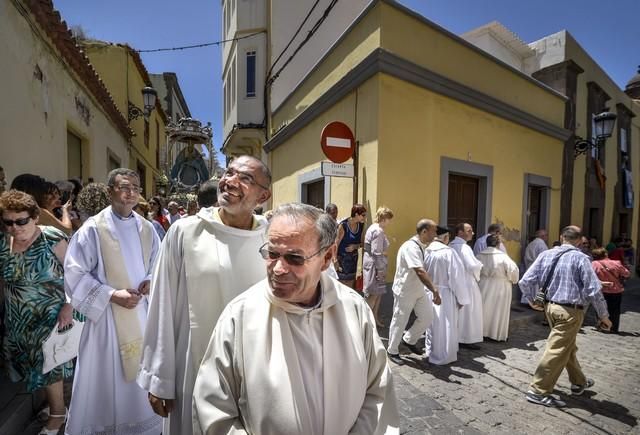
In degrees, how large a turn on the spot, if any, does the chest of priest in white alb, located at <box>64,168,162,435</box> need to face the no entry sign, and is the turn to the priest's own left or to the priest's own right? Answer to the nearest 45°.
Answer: approximately 90° to the priest's own left

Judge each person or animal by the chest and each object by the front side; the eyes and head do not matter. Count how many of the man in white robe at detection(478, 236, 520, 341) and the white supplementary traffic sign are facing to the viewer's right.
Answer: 0

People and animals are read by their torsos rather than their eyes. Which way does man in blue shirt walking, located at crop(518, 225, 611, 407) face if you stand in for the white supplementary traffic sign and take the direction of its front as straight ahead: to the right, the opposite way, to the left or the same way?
to the left

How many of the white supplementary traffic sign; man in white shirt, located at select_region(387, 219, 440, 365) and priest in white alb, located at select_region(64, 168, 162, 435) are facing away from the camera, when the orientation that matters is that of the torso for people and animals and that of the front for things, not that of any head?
0

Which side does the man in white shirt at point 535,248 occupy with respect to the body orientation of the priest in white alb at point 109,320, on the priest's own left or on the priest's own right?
on the priest's own left

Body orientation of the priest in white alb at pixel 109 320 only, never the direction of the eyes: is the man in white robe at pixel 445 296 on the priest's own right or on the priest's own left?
on the priest's own left

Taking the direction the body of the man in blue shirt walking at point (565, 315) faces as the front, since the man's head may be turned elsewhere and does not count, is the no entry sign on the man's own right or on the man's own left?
on the man's own left

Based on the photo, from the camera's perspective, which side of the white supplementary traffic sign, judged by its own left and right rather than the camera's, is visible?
front

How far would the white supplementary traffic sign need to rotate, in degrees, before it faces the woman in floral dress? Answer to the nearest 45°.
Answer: approximately 45° to its right
